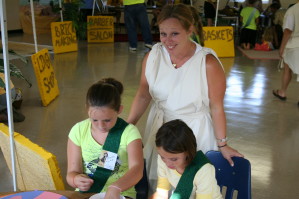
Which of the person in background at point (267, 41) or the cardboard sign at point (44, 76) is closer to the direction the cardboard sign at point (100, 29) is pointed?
the cardboard sign

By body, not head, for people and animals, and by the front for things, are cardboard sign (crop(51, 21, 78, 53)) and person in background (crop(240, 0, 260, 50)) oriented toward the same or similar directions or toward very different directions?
very different directions

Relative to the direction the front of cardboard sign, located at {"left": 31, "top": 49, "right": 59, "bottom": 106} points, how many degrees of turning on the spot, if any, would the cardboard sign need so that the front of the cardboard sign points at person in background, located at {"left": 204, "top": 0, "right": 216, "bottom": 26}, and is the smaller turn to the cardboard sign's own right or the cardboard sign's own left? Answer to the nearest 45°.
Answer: approximately 90° to the cardboard sign's own left

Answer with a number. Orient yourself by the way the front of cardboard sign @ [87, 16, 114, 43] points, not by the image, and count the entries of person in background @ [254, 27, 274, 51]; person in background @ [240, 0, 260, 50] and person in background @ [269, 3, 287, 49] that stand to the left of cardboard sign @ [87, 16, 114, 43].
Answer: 3

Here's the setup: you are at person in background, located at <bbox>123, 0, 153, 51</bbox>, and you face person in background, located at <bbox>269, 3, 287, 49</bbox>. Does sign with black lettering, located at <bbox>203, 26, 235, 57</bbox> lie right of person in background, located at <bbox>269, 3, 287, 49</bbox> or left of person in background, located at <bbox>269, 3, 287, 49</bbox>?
right

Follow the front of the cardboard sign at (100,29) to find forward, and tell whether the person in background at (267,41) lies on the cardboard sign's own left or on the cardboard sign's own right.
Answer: on the cardboard sign's own left

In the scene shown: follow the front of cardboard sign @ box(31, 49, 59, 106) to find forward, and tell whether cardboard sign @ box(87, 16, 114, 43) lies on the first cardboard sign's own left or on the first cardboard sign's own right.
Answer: on the first cardboard sign's own left
